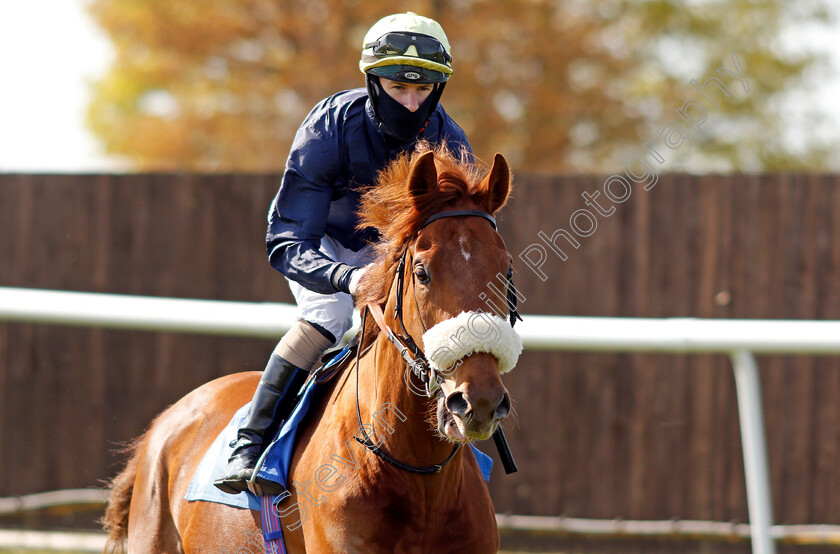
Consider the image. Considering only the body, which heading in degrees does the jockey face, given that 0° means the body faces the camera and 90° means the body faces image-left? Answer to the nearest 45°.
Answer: approximately 315°

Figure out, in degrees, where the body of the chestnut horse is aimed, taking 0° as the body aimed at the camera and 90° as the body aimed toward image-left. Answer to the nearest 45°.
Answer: approximately 315°
